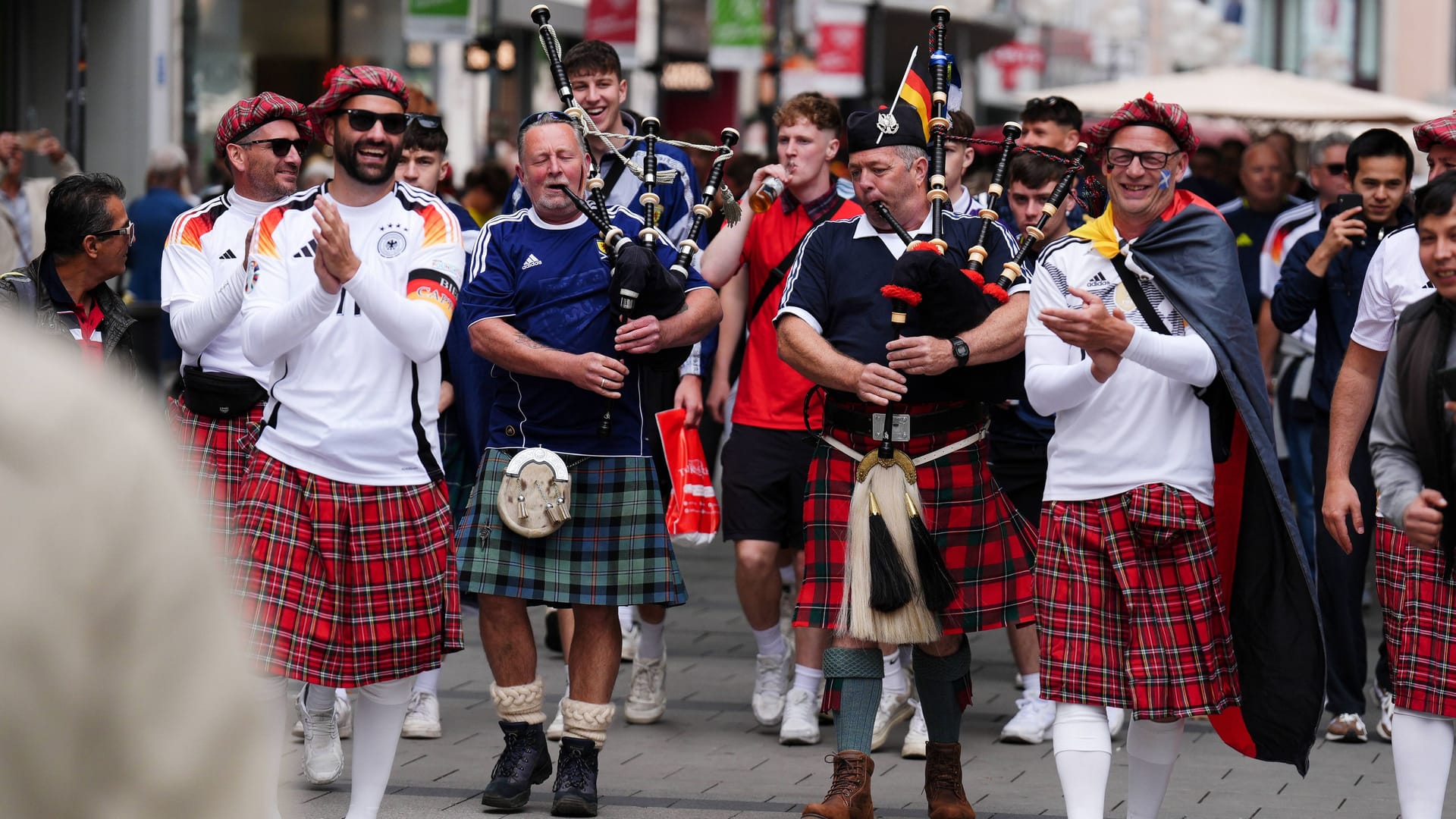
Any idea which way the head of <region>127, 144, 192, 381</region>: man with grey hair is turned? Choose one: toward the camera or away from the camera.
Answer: away from the camera

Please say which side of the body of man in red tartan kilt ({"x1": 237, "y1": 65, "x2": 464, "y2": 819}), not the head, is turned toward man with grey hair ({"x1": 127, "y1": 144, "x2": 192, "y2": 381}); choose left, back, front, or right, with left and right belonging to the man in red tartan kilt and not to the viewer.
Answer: back

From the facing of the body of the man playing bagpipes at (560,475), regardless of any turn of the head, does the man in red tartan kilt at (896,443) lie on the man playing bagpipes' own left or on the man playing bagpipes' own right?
on the man playing bagpipes' own left

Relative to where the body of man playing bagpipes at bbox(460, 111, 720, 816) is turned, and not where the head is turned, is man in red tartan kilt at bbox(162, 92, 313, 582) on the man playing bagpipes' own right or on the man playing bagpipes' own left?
on the man playing bagpipes' own right

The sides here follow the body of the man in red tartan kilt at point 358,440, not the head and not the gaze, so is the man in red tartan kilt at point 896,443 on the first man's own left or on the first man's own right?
on the first man's own left

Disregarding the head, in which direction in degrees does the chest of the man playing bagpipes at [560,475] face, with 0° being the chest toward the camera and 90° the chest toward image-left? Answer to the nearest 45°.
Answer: approximately 0°

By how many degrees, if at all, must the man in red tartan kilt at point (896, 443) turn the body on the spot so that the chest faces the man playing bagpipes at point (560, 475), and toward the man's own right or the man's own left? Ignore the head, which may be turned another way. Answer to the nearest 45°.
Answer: approximately 90° to the man's own right

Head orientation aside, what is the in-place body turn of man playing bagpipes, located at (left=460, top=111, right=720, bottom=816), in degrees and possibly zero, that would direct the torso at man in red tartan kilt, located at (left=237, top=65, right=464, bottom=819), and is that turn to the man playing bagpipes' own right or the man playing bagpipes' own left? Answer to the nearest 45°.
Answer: approximately 45° to the man playing bagpipes' own right

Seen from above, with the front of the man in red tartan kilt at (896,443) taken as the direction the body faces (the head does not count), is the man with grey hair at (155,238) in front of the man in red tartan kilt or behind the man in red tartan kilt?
behind

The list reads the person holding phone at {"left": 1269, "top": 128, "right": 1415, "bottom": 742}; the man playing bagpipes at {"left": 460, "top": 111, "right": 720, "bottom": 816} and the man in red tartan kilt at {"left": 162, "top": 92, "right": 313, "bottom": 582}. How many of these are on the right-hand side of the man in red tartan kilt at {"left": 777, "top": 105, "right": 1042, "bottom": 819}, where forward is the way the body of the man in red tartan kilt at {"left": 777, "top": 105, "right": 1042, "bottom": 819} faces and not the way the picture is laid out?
2
